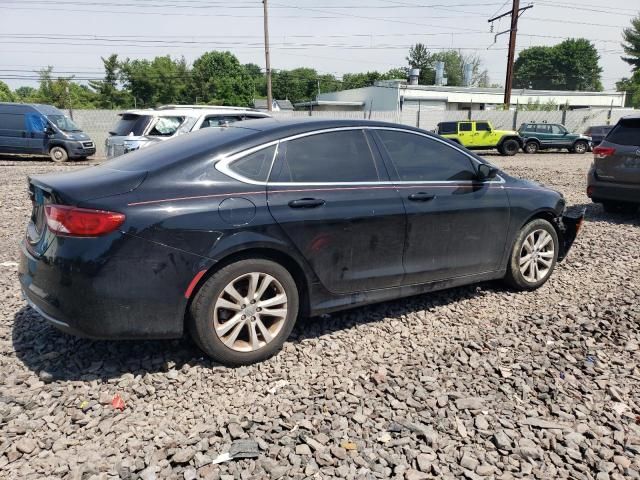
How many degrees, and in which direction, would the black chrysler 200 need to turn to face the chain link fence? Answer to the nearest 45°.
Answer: approximately 45° to its left

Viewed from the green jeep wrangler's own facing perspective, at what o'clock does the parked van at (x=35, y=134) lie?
The parked van is roughly at 5 o'clock from the green jeep wrangler.

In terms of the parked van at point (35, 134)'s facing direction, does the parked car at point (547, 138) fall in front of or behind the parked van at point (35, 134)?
in front

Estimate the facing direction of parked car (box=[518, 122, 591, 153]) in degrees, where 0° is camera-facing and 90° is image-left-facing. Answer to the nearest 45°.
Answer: approximately 270°

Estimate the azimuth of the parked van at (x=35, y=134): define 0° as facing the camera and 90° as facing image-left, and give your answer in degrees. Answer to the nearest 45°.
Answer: approximately 315°

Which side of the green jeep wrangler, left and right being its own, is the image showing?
right

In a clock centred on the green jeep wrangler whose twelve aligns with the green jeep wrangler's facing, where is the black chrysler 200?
The black chrysler 200 is roughly at 3 o'clock from the green jeep wrangler.
